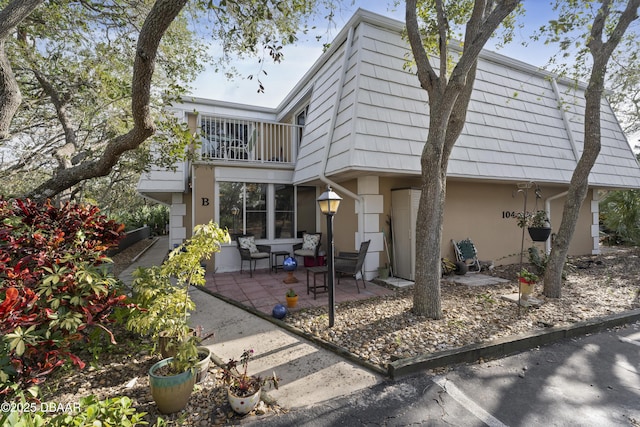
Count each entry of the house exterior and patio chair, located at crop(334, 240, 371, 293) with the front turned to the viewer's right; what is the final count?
0

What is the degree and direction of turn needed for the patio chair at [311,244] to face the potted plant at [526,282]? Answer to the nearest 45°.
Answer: approximately 90° to its left

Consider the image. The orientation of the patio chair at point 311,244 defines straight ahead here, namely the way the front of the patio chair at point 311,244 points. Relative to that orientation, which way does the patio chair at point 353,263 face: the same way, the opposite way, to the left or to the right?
to the right

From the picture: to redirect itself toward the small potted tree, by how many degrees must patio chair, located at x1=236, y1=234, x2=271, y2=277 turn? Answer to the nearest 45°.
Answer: approximately 45° to its right

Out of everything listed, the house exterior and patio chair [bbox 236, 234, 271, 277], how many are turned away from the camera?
0

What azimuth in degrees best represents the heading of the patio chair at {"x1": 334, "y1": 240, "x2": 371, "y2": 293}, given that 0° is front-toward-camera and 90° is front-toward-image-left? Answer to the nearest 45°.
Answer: approximately 135°

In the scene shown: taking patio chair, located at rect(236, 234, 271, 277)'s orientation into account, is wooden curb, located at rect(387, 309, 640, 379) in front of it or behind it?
in front

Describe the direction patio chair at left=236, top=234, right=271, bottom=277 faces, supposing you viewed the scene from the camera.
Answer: facing the viewer and to the right of the viewer

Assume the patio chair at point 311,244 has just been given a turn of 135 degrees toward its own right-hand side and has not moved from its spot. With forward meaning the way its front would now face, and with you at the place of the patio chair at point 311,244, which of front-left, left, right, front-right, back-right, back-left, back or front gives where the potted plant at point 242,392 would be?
back
